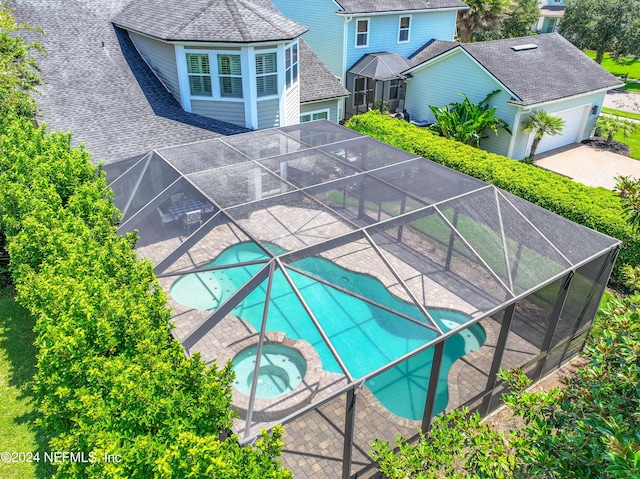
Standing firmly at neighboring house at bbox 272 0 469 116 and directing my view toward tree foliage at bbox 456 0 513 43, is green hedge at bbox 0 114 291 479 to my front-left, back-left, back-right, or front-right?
back-right

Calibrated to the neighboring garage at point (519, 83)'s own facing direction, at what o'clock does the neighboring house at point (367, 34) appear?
the neighboring house at point (367, 34) is roughly at 5 o'clock from the neighboring garage at point (519, 83).

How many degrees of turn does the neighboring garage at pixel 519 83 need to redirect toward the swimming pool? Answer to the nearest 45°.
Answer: approximately 45° to its right

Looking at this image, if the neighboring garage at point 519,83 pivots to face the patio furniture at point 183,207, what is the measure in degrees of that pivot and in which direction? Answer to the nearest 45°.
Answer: approximately 45° to its right

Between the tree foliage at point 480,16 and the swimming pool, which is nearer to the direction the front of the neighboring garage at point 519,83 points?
the swimming pool

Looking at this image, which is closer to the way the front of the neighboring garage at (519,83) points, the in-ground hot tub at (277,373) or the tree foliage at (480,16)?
the in-ground hot tub

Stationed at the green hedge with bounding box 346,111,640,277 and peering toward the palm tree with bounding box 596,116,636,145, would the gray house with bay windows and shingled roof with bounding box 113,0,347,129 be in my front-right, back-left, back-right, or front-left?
back-left

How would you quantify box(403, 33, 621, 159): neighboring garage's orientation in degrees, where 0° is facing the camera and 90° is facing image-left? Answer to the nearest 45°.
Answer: approximately 315°

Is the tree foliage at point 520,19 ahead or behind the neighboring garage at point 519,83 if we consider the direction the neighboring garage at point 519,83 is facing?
behind

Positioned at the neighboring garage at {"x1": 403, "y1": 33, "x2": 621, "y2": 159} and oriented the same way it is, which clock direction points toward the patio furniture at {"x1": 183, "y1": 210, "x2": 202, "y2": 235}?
The patio furniture is roughly at 2 o'clock from the neighboring garage.

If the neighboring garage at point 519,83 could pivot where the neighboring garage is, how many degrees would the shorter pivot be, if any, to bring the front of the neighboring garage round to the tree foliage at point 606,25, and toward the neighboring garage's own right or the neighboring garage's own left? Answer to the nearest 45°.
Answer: approximately 135° to the neighboring garage's own left

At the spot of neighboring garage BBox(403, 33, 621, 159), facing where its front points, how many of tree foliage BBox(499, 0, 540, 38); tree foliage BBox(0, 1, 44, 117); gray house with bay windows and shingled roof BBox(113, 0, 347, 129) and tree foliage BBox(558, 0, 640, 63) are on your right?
2

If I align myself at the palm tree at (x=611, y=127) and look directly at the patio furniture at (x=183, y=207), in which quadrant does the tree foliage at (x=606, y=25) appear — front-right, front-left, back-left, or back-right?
back-right

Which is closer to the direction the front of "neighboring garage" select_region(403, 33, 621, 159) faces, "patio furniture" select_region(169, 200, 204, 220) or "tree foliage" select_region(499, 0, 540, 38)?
the patio furniture
